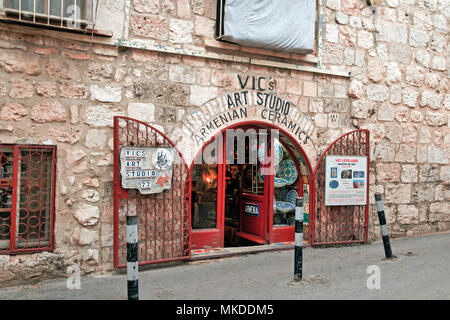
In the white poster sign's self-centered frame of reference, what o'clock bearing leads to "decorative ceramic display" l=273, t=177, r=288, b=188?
The decorative ceramic display is roughly at 3 o'clock from the white poster sign.

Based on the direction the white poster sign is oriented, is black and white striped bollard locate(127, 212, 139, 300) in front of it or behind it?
in front

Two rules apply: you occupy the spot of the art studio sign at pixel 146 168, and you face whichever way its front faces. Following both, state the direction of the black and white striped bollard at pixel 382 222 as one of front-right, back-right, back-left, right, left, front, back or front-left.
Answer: left

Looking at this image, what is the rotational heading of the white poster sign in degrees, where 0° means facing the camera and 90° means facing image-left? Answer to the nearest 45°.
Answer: approximately 0°

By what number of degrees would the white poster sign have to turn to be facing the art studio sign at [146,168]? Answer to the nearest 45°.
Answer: approximately 45° to its right

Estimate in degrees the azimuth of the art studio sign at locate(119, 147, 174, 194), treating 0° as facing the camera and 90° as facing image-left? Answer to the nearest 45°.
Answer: approximately 0°

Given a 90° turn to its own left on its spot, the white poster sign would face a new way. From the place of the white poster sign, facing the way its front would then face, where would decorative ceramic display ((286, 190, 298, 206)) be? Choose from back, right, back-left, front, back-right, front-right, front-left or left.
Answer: back

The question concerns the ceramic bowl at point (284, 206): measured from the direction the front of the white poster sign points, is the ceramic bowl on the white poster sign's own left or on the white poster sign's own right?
on the white poster sign's own right

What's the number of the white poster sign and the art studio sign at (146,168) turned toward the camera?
2

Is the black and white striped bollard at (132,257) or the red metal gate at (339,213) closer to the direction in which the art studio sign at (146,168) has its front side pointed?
the black and white striped bollard
